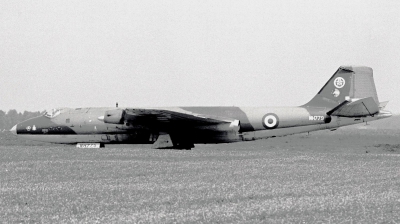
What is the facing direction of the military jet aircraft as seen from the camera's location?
facing to the left of the viewer
